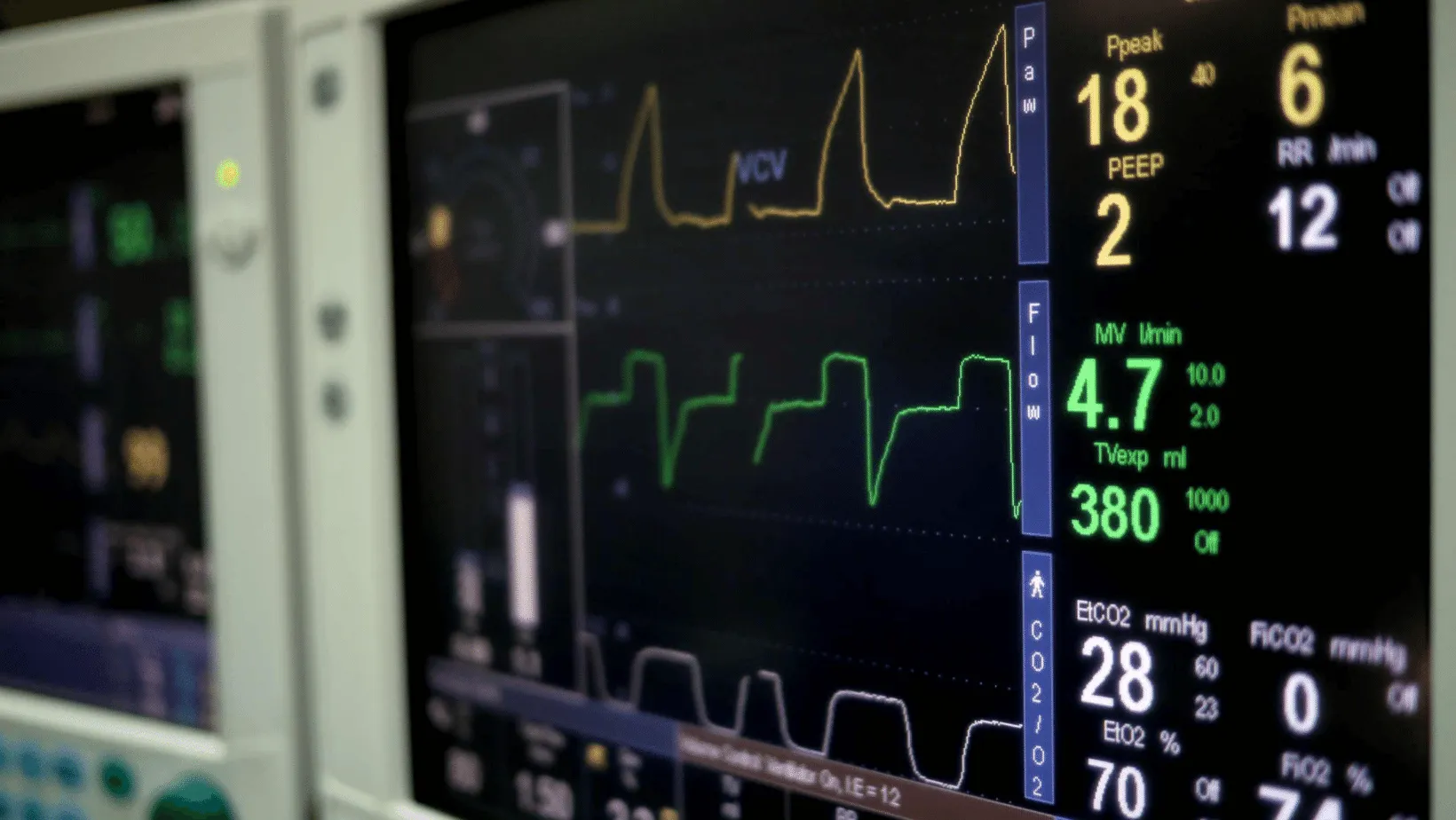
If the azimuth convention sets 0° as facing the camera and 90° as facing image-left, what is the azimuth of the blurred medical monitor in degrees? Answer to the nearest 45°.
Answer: approximately 45°
